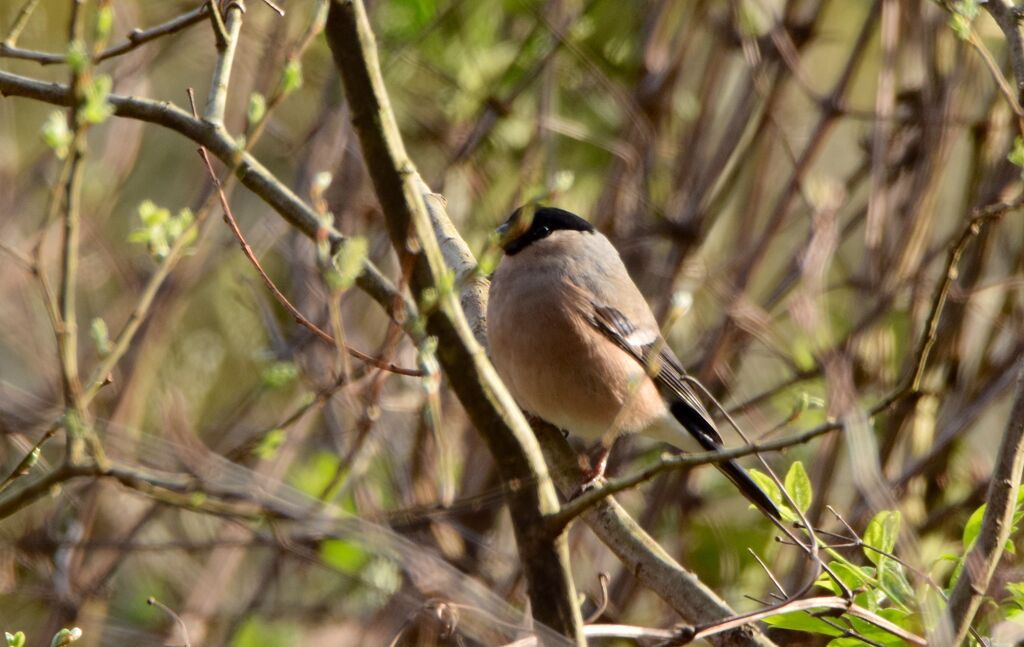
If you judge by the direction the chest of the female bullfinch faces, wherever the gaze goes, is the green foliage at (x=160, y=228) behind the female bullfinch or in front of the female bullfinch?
in front

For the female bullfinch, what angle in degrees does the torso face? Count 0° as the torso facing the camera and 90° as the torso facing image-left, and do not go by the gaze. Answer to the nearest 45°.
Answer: approximately 45°

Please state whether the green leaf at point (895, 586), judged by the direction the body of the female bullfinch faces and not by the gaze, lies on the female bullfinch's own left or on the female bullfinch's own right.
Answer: on the female bullfinch's own left

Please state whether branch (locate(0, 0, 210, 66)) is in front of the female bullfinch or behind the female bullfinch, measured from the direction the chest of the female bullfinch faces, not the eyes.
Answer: in front

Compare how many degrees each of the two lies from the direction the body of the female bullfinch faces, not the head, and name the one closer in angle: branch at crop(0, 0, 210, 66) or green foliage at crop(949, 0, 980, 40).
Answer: the branch

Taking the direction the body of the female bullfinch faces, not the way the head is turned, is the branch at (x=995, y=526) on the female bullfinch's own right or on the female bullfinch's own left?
on the female bullfinch's own left

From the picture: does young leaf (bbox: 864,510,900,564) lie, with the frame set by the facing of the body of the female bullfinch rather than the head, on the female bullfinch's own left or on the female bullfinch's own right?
on the female bullfinch's own left
